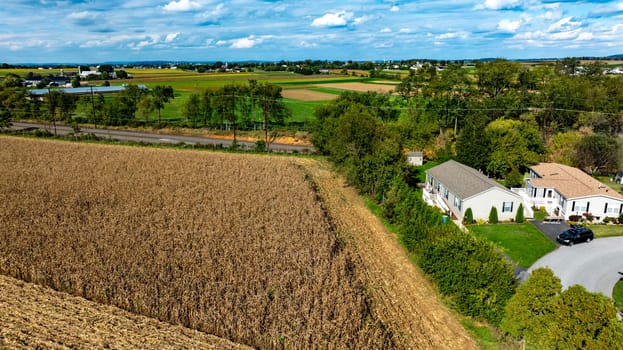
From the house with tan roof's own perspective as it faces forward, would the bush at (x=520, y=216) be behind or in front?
in front

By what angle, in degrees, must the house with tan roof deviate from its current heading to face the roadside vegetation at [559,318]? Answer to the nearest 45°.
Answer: approximately 45° to its left

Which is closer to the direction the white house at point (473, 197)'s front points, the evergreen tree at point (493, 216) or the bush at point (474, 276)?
the bush

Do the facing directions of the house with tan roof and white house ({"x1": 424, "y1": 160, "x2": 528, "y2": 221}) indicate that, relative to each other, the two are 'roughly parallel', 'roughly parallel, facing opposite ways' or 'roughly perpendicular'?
roughly parallel

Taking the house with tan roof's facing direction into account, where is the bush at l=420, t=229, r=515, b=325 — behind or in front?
in front

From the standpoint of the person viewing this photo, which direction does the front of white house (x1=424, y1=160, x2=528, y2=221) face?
facing the viewer and to the left of the viewer

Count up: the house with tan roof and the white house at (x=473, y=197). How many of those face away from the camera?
0

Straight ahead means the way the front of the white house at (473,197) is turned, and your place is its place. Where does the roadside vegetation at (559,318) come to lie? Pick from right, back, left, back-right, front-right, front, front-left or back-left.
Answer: front-left
